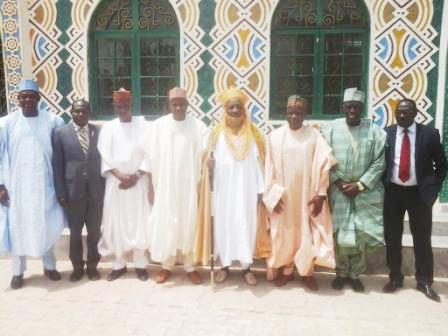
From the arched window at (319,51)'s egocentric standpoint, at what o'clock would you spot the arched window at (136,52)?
the arched window at (136,52) is roughly at 3 o'clock from the arched window at (319,51).

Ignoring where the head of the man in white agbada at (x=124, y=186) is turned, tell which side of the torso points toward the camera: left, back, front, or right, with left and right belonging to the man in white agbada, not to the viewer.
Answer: front

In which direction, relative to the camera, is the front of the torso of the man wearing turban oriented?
toward the camera

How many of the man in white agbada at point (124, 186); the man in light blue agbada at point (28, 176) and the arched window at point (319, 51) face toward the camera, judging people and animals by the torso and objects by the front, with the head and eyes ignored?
3

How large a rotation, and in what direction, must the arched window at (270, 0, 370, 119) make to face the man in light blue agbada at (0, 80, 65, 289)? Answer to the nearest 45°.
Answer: approximately 45° to its right

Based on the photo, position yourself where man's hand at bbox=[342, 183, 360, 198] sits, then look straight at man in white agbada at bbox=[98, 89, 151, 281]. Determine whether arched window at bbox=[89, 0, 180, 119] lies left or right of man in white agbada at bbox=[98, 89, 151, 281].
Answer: right

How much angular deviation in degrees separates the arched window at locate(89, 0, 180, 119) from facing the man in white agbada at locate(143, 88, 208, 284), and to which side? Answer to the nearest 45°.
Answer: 0° — it already faces them

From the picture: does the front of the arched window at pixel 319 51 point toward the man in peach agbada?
yes

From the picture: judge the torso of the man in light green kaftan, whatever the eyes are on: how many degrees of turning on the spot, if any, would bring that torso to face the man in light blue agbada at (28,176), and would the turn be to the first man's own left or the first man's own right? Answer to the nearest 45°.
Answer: approximately 90° to the first man's own right

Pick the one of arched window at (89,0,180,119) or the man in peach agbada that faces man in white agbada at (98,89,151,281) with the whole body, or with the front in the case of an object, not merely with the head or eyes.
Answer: the arched window

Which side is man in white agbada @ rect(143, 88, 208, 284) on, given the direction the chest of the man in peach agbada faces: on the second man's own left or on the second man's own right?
on the second man's own right

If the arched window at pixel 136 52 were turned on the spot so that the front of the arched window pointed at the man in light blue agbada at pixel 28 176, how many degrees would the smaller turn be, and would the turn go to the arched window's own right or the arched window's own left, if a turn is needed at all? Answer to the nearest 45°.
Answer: approximately 45° to the arched window's own right

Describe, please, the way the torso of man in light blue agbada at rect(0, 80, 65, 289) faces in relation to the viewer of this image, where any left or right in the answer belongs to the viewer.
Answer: facing the viewer
